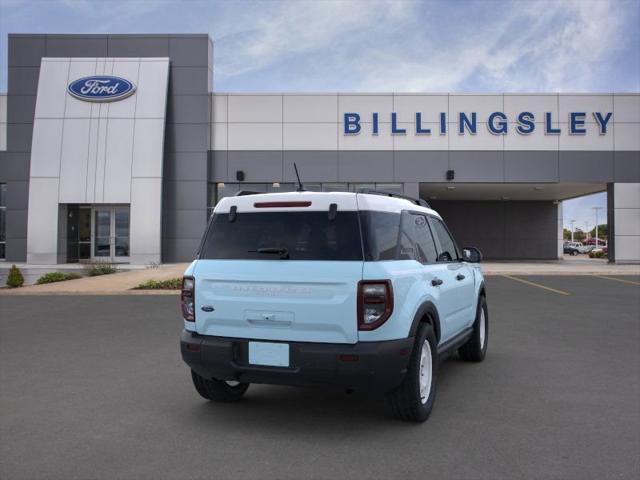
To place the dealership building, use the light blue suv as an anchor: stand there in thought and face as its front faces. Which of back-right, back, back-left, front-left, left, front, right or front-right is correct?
front-left

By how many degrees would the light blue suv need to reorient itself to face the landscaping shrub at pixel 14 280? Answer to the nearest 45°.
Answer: approximately 90° to its left

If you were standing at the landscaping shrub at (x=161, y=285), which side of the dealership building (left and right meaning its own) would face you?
front

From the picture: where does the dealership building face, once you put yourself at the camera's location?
facing the viewer

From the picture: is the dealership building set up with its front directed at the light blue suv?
yes

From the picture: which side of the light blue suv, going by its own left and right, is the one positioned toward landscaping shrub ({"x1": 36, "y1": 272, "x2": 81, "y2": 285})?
left

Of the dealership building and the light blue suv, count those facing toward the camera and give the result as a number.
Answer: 1

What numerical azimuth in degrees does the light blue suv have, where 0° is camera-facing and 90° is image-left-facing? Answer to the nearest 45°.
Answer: approximately 225°
